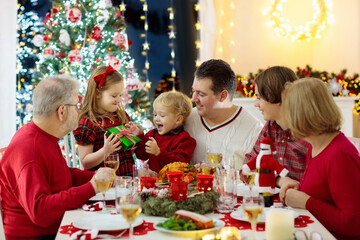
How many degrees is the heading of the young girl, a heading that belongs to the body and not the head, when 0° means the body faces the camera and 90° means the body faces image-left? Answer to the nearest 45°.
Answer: approximately 315°

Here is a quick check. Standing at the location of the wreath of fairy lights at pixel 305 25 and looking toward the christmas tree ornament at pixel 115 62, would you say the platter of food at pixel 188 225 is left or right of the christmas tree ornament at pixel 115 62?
left

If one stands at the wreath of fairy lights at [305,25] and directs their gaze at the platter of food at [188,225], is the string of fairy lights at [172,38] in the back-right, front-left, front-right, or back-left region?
front-right

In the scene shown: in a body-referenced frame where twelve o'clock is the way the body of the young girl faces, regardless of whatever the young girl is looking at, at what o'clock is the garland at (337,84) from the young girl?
The garland is roughly at 9 o'clock from the young girl.

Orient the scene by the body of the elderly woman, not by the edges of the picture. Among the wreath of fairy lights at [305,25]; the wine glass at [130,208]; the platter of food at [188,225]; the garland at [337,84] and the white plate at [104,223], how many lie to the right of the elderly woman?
2

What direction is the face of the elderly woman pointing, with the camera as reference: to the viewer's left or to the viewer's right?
to the viewer's left

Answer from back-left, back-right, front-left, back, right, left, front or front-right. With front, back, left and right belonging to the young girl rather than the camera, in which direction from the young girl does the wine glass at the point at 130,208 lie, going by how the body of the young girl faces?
front-right

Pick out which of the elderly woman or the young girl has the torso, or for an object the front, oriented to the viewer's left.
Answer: the elderly woman

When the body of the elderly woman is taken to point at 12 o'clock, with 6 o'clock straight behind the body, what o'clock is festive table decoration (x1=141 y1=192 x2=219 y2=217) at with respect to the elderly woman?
The festive table decoration is roughly at 11 o'clock from the elderly woman.

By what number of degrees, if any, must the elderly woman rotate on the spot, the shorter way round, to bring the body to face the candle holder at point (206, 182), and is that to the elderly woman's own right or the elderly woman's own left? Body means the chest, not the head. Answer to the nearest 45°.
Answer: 0° — they already face it

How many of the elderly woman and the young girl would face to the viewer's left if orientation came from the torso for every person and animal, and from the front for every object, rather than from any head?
1

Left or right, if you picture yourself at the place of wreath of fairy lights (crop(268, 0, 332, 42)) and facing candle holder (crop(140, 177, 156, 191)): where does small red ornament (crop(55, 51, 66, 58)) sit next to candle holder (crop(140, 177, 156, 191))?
right

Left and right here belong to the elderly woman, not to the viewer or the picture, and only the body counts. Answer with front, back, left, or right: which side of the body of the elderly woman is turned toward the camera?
left

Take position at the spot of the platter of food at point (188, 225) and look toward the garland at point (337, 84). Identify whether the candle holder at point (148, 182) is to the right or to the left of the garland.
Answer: left

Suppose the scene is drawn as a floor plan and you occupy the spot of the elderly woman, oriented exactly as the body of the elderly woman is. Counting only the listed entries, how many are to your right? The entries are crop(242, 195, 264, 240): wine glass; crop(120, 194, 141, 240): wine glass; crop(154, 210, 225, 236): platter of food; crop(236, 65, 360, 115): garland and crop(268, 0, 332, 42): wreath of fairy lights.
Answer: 2

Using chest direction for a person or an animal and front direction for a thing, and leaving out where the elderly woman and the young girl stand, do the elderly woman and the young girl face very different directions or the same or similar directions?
very different directions
